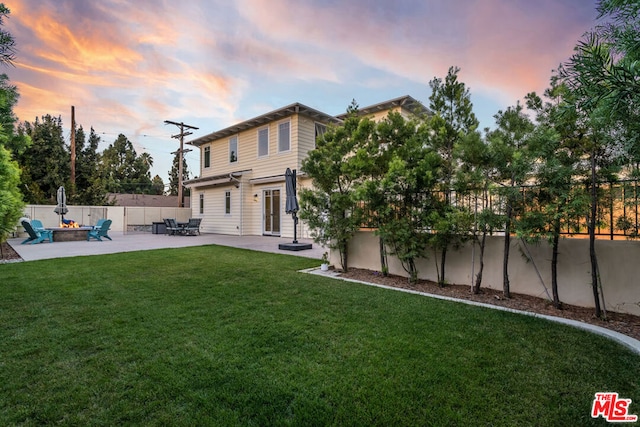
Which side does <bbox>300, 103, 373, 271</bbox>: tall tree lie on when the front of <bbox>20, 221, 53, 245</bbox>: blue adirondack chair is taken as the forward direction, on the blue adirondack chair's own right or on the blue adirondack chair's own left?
on the blue adirondack chair's own right

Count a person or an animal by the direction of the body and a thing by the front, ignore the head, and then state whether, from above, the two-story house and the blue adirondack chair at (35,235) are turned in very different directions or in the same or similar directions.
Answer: very different directions

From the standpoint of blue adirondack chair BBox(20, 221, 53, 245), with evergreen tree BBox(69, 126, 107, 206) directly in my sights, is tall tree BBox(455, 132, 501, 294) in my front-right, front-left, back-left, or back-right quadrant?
back-right

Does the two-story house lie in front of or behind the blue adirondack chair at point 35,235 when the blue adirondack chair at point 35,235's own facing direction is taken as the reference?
in front

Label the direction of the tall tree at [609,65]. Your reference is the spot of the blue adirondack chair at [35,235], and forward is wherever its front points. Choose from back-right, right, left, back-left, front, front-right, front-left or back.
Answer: right

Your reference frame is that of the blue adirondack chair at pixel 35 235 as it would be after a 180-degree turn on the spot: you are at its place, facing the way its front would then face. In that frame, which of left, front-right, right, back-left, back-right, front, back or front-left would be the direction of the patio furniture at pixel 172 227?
back

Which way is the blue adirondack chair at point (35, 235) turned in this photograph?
to the viewer's right

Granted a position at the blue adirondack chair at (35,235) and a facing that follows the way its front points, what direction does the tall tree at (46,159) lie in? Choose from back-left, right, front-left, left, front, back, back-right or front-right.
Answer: left

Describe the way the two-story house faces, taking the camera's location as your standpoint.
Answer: facing the viewer and to the left of the viewer

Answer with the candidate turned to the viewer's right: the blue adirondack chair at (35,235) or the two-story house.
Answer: the blue adirondack chair

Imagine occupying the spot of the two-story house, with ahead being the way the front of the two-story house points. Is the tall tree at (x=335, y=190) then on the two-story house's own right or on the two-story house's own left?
on the two-story house's own left

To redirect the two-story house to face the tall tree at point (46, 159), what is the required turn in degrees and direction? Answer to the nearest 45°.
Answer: approximately 45° to its right

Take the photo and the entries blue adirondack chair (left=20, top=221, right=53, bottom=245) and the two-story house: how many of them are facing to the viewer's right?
1
